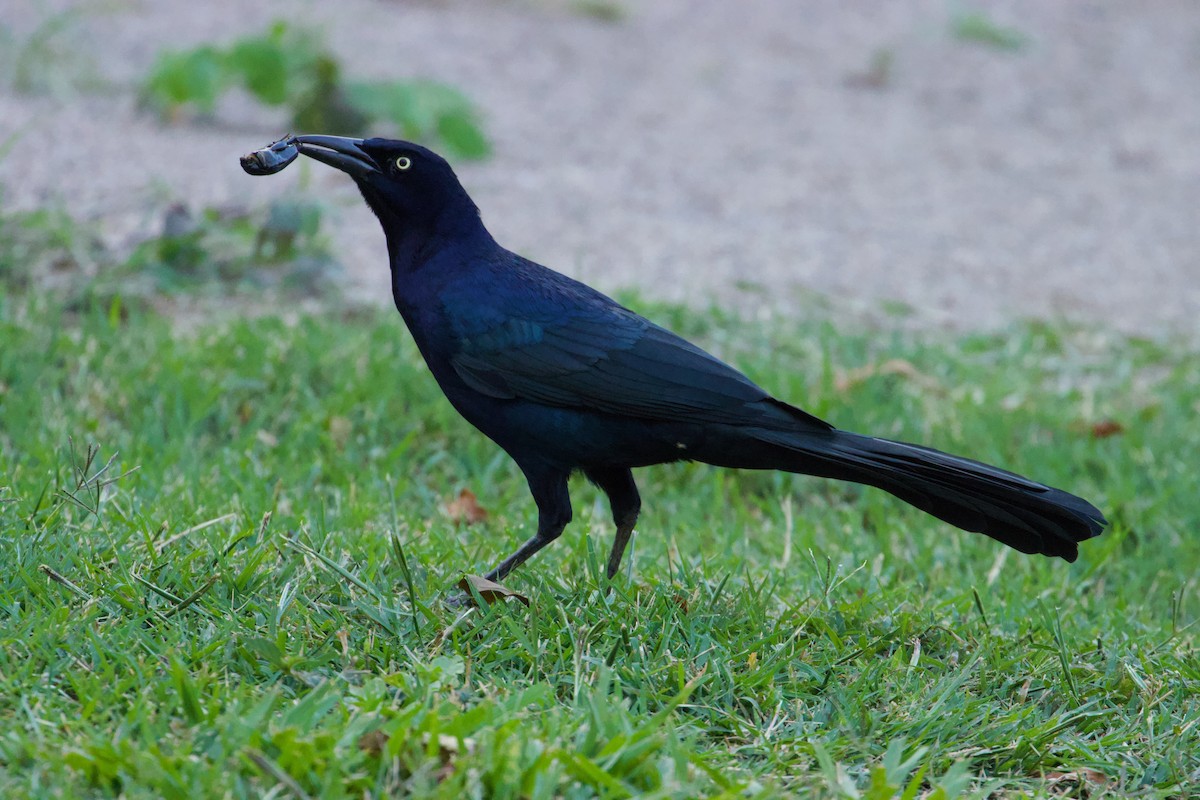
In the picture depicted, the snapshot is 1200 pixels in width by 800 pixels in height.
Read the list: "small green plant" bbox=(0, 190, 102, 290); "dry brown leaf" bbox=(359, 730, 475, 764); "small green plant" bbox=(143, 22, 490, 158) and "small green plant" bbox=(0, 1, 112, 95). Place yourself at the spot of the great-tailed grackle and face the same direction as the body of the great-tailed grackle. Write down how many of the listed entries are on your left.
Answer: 1

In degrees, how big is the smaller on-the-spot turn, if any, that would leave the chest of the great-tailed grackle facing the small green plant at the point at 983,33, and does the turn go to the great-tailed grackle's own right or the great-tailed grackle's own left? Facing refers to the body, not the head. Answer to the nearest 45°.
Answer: approximately 90° to the great-tailed grackle's own right

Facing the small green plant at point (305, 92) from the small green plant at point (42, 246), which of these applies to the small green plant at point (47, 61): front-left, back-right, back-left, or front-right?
front-left

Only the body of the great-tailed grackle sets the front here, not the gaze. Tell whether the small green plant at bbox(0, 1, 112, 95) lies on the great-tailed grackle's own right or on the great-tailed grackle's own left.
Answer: on the great-tailed grackle's own right

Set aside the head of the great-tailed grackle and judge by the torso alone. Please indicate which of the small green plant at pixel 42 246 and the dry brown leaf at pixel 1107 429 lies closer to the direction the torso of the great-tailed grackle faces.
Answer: the small green plant

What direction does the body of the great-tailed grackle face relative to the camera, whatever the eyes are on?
to the viewer's left

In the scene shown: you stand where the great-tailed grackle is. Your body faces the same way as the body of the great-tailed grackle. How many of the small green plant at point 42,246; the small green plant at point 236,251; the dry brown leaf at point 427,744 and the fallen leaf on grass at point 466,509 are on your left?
1

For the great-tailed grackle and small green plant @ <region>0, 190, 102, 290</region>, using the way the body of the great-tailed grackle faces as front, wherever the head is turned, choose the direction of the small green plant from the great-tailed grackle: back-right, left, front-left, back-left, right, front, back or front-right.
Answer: front-right

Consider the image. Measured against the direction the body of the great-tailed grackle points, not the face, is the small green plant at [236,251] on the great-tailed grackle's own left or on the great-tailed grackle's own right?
on the great-tailed grackle's own right

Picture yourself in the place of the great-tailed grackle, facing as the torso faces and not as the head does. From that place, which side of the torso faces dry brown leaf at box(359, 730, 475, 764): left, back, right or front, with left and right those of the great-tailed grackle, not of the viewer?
left

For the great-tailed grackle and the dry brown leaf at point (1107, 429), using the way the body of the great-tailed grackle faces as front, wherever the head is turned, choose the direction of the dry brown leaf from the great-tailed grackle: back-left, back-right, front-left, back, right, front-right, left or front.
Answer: back-right
